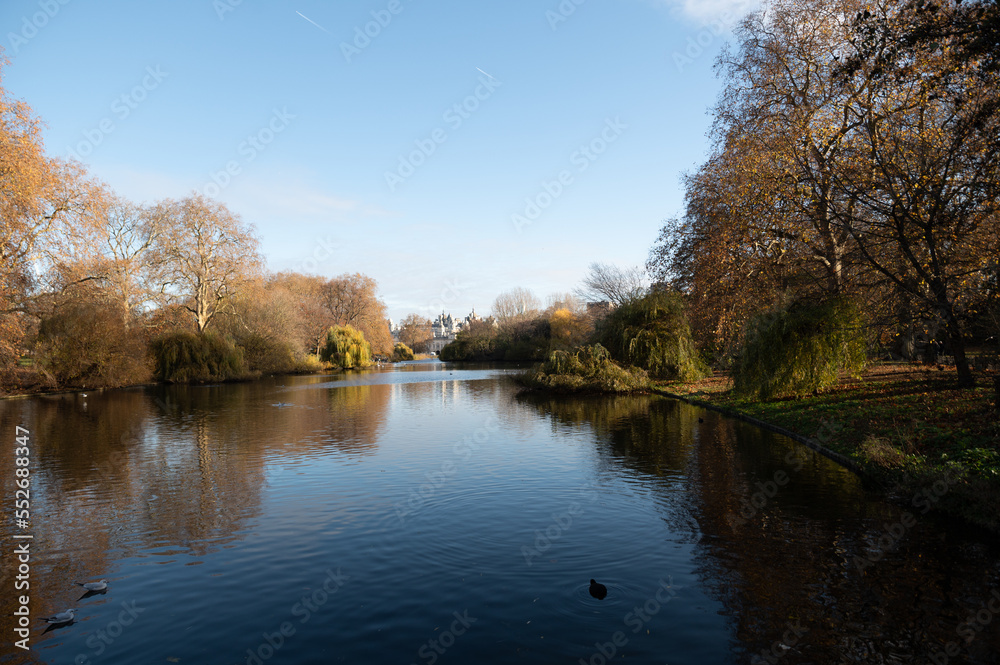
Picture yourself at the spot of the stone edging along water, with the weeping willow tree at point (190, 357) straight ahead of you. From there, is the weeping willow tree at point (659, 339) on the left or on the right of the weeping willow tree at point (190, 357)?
right

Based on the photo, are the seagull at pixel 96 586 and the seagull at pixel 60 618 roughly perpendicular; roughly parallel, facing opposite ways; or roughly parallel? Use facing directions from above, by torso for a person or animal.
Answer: roughly parallel
